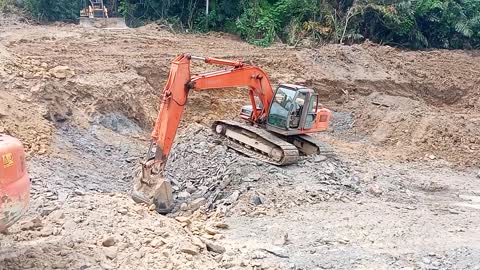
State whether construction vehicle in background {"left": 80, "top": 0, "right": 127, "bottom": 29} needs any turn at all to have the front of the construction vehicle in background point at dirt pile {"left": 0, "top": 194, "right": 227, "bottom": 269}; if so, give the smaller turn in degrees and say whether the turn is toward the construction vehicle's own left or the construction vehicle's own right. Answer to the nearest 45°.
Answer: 0° — it already faces it

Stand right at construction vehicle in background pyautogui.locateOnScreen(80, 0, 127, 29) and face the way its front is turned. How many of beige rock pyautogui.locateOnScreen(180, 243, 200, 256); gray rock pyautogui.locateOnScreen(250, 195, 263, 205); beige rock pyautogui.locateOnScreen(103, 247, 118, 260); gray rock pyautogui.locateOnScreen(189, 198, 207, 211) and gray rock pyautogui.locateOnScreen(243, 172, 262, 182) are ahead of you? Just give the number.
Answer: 5

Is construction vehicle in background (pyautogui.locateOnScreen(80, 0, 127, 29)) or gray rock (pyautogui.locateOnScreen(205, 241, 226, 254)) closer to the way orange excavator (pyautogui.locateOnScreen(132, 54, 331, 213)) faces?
the gray rock

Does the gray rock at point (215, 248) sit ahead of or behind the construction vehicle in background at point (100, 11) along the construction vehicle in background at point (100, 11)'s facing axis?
ahead

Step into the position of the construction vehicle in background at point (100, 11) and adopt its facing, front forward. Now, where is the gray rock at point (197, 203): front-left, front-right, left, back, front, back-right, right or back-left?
front

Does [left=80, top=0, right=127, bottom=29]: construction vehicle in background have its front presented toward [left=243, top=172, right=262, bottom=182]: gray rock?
yes

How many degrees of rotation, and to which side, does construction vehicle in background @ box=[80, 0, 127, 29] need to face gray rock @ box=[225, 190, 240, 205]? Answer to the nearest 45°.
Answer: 0° — it already faces it

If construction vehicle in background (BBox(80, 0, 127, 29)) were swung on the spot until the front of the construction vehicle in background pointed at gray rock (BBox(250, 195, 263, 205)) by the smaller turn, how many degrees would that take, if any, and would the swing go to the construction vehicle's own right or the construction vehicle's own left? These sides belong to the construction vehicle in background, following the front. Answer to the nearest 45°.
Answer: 0° — it already faces it

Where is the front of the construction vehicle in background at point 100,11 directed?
toward the camera

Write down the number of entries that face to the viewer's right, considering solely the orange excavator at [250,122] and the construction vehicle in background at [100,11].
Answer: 0

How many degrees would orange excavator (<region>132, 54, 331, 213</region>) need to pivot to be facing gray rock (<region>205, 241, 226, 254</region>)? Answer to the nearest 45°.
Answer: approximately 45° to its left

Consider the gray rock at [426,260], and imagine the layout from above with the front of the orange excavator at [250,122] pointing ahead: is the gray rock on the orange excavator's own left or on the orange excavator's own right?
on the orange excavator's own left

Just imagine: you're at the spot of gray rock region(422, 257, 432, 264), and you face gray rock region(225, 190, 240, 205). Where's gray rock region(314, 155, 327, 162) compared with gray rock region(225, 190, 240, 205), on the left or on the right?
right

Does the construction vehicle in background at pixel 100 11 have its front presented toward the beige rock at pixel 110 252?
yes
